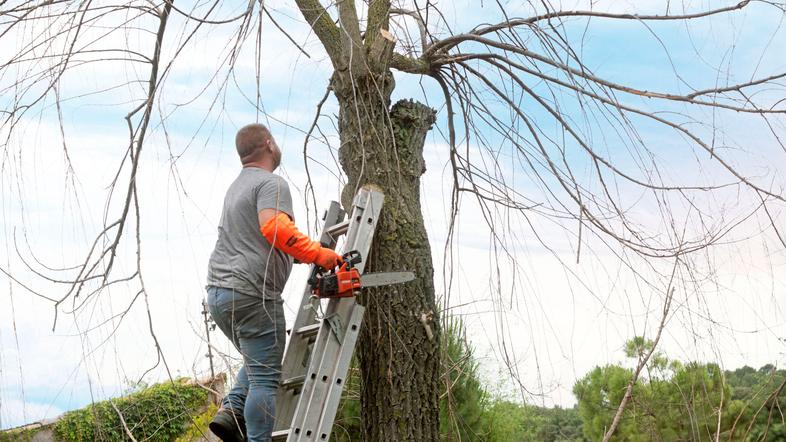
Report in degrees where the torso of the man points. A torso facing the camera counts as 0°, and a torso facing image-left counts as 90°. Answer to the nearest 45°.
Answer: approximately 225°

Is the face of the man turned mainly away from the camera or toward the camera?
away from the camera
